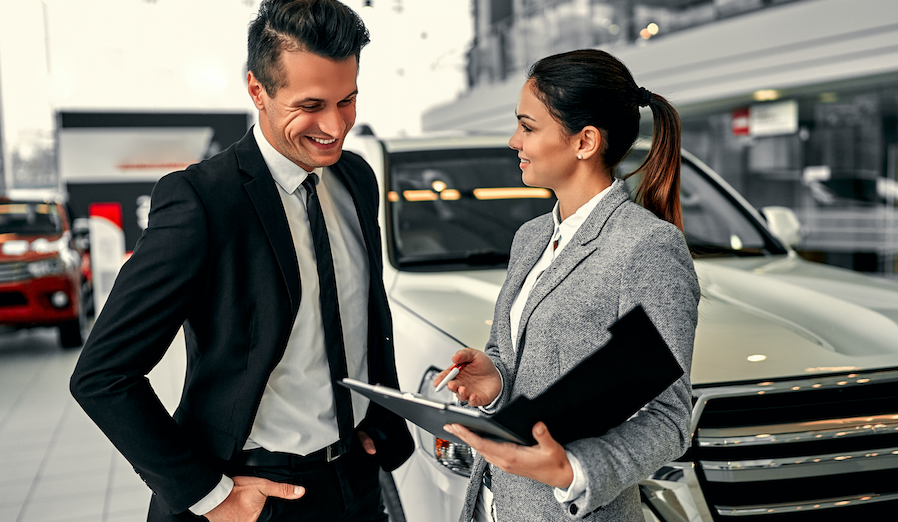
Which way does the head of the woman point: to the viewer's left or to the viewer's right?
to the viewer's left

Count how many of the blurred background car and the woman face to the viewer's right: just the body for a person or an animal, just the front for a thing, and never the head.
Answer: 0

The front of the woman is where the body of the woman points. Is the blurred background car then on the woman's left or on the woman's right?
on the woman's right

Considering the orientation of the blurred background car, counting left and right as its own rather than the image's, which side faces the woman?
front

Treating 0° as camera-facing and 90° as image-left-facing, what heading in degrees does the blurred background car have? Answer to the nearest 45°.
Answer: approximately 0°

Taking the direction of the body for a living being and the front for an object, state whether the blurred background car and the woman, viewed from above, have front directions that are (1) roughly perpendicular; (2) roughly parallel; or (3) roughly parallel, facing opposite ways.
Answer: roughly perpendicular
